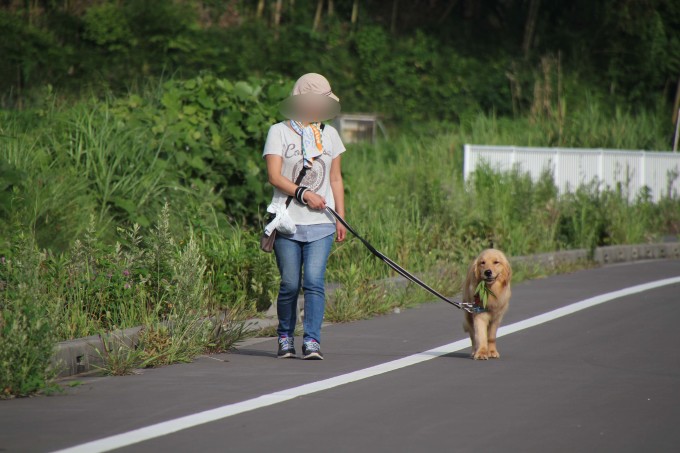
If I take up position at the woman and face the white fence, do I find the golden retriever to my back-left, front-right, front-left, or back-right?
front-right

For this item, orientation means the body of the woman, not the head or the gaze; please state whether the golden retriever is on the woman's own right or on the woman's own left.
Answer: on the woman's own left

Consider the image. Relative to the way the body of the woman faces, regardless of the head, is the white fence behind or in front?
behind

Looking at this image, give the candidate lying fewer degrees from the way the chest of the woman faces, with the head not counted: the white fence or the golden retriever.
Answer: the golden retriever

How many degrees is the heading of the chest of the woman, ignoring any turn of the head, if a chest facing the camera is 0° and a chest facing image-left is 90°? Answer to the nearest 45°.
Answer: approximately 0°

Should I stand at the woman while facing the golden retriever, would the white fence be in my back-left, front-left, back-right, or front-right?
front-left

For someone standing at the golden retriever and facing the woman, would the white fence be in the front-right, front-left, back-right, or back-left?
back-right
